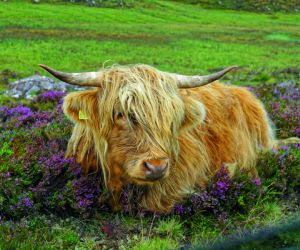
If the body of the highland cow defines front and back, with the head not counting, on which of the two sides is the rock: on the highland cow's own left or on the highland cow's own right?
on the highland cow's own right

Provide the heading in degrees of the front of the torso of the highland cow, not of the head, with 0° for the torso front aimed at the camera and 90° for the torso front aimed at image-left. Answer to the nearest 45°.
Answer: approximately 45°
